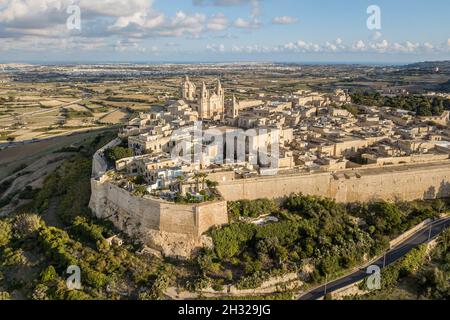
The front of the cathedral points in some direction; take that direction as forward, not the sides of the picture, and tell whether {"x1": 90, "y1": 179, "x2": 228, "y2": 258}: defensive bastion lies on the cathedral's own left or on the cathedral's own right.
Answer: on the cathedral's own right

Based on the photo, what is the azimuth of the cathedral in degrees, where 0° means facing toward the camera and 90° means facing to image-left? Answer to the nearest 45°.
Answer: approximately 315°

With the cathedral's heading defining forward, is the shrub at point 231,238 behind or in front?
in front

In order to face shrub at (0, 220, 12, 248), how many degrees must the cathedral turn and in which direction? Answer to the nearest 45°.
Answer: approximately 90° to its right

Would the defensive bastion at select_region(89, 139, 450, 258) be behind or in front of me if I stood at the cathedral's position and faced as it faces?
in front
